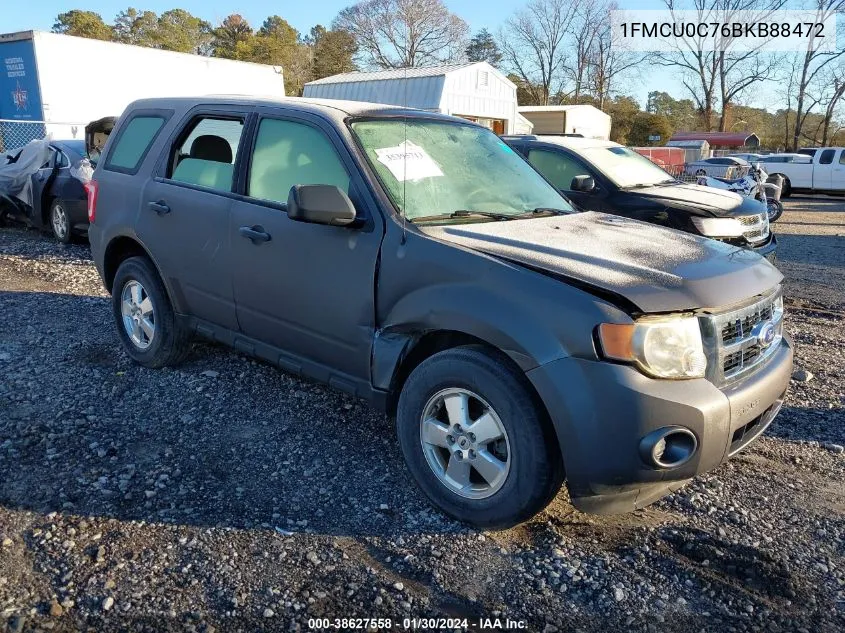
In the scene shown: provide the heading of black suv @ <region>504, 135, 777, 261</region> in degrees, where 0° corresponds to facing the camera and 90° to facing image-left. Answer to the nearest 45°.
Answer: approximately 315°

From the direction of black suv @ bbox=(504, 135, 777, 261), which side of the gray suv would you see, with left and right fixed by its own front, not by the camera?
left

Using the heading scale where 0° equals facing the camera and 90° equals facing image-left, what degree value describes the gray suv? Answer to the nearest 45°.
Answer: approximately 315°

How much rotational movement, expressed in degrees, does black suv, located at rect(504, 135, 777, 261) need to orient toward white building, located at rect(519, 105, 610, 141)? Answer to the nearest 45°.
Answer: approximately 135° to its left

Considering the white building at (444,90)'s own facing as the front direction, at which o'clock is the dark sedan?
The dark sedan is roughly at 2 o'clock from the white building.

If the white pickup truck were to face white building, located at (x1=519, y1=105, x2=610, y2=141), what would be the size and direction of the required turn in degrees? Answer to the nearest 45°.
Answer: approximately 135° to its left

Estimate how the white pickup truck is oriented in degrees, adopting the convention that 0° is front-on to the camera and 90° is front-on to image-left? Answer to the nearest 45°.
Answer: approximately 270°

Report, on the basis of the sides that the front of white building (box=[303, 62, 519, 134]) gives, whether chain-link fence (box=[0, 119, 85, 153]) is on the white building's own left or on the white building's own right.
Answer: on the white building's own right

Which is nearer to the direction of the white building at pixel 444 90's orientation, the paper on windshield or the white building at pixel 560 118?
the paper on windshield
